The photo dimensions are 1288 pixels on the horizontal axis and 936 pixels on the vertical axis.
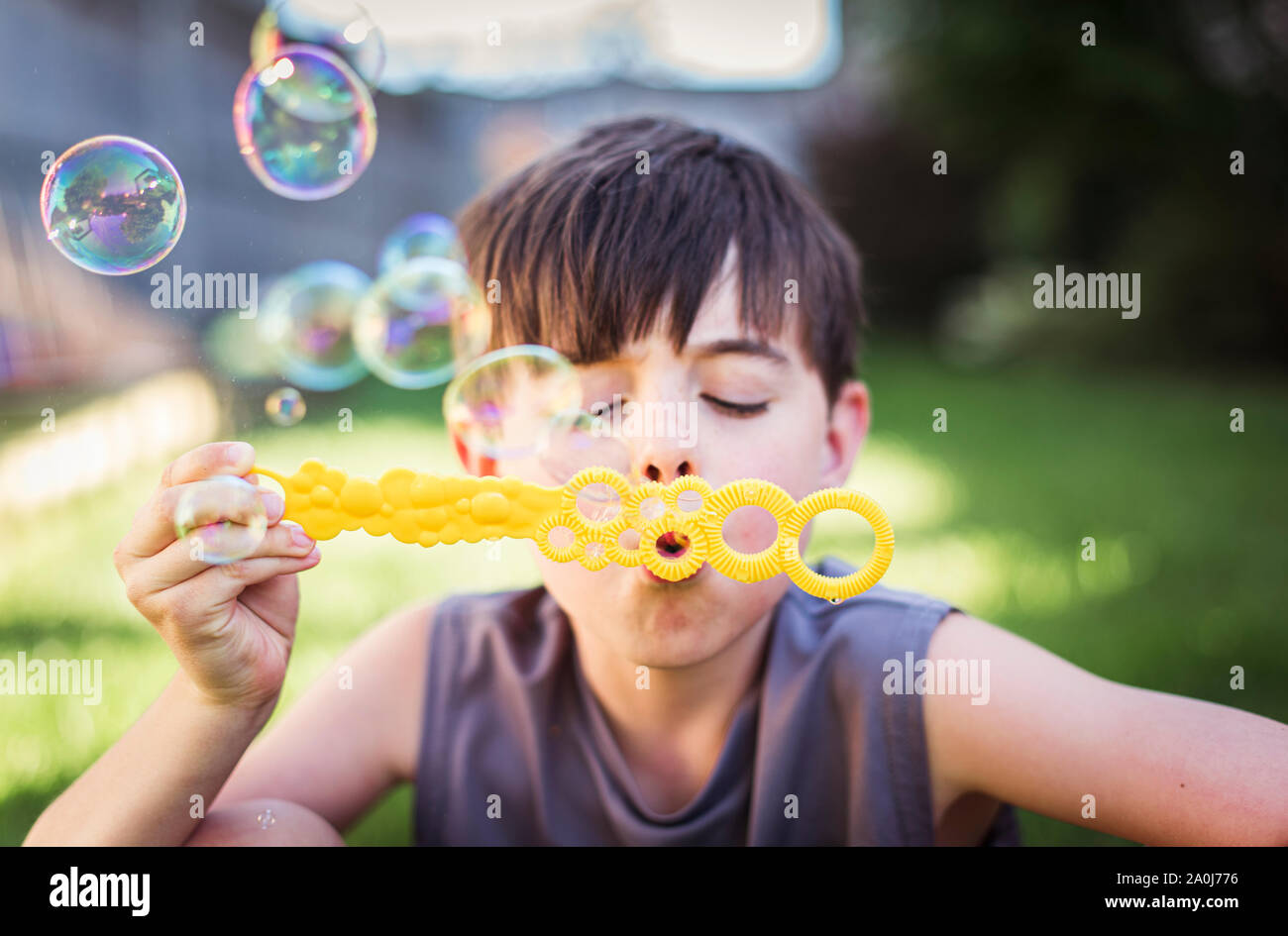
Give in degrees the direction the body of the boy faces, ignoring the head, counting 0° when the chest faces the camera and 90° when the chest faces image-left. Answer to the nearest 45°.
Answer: approximately 0°
